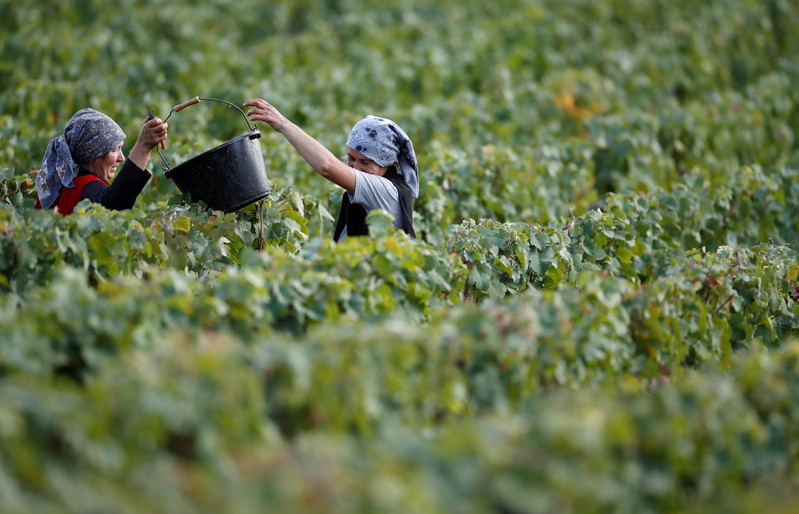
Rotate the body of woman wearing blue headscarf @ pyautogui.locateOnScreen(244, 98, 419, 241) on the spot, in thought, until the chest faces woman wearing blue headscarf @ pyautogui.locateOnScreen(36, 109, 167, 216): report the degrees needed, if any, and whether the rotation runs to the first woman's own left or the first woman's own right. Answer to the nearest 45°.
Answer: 0° — they already face them

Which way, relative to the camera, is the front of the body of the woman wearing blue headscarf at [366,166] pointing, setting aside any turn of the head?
to the viewer's left

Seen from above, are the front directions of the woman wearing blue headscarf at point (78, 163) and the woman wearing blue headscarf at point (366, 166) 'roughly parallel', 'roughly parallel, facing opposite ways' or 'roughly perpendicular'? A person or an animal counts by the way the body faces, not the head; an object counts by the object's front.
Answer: roughly parallel, facing opposite ways

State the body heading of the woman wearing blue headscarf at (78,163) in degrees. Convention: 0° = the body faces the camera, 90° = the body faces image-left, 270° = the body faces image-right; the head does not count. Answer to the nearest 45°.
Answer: approximately 270°

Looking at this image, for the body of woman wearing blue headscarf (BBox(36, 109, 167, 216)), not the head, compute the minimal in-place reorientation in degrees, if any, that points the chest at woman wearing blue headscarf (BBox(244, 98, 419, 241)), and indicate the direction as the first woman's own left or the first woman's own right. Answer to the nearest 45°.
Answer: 0° — they already face them
